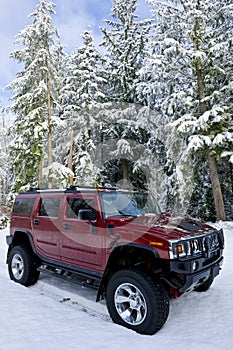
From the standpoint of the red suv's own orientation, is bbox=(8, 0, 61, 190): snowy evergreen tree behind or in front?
behind

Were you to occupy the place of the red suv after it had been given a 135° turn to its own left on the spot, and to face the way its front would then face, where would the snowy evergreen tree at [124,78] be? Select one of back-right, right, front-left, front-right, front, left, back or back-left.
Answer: front

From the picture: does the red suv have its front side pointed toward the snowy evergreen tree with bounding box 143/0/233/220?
no

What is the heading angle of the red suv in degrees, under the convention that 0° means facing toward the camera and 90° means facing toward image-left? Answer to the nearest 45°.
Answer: approximately 315°

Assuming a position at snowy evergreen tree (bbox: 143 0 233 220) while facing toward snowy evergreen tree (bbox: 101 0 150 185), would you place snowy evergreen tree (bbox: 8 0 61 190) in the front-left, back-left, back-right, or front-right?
front-left

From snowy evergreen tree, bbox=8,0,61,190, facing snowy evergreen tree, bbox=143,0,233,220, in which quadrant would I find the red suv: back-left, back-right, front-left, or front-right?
front-right

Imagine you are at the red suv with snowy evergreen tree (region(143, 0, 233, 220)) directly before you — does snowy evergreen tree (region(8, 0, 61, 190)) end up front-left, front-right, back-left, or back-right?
front-left

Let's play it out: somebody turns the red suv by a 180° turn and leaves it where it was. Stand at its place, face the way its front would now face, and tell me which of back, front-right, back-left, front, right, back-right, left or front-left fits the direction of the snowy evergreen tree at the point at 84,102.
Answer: front-right
